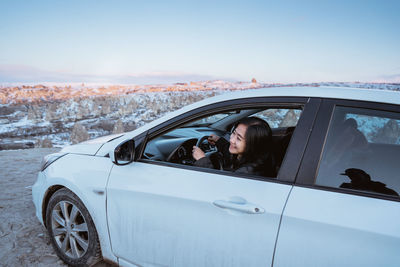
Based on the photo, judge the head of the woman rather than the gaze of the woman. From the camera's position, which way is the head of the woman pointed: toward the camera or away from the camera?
toward the camera

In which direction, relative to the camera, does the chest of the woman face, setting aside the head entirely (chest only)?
to the viewer's left
